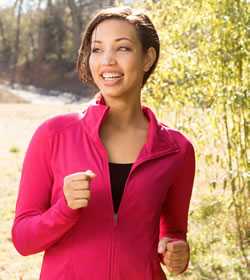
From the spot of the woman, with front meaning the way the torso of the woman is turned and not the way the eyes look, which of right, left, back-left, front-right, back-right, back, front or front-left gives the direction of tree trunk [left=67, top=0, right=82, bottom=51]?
back

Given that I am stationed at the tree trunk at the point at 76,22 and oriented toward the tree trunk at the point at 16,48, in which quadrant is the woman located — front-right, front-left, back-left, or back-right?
back-left

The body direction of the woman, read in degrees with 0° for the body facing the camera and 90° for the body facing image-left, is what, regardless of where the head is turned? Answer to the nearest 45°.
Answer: approximately 0°

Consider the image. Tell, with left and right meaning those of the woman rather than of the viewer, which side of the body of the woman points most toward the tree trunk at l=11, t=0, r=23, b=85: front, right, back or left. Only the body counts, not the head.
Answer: back
